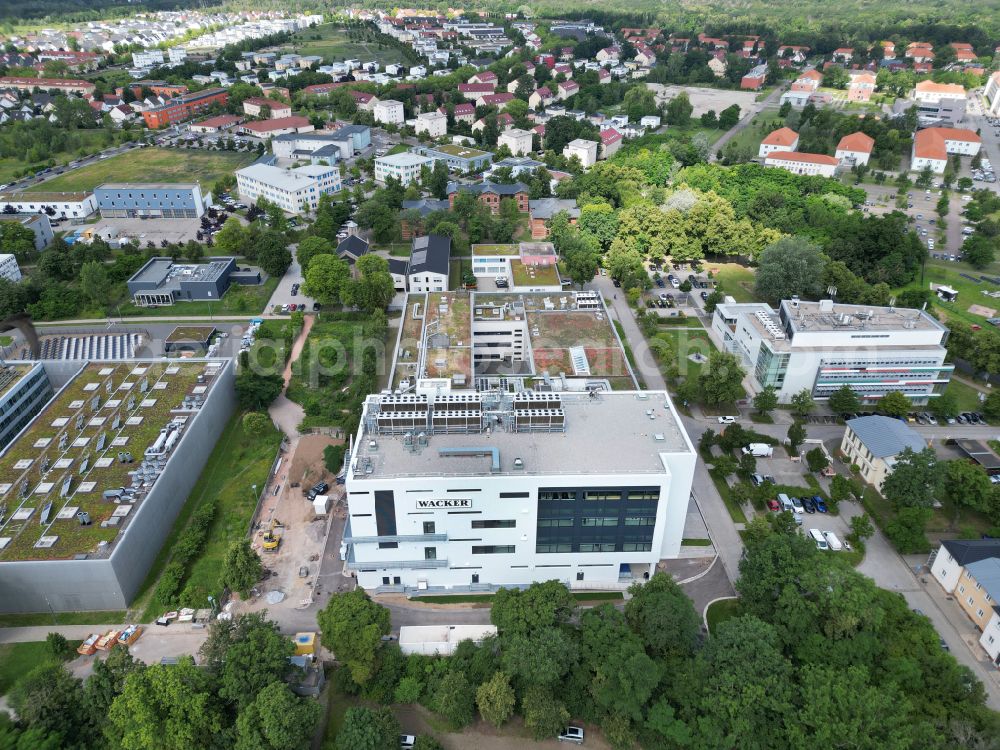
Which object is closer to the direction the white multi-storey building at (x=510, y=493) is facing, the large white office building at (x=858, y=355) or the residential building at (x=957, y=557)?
the residential building

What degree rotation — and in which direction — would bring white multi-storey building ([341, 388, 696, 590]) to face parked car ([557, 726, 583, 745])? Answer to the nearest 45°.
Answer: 0° — it already faces it

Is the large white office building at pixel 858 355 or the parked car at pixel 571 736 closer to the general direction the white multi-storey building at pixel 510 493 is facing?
the parked car

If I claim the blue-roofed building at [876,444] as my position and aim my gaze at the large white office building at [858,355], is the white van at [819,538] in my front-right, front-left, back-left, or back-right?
back-left

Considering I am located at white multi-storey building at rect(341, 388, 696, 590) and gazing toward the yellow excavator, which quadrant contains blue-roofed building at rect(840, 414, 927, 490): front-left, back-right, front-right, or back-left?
back-right

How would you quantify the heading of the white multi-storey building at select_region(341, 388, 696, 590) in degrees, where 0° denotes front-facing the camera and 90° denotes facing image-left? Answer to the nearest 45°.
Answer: approximately 0°

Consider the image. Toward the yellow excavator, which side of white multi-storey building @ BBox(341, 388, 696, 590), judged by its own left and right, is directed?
right

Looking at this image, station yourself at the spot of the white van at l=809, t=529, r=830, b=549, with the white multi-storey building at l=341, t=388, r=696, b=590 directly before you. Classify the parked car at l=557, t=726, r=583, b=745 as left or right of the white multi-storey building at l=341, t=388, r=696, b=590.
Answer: left

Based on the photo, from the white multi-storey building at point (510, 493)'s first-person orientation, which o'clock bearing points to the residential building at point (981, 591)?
The residential building is roughly at 9 o'clock from the white multi-storey building.

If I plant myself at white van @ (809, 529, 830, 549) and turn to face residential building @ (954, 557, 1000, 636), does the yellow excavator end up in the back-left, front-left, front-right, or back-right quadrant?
back-right

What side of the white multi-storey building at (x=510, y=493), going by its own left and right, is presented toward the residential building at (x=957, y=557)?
left

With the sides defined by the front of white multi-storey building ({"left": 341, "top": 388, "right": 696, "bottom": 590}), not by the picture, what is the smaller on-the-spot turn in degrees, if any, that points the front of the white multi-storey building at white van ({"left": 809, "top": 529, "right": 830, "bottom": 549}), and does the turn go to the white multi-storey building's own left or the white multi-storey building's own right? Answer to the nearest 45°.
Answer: approximately 90° to the white multi-storey building's own left
